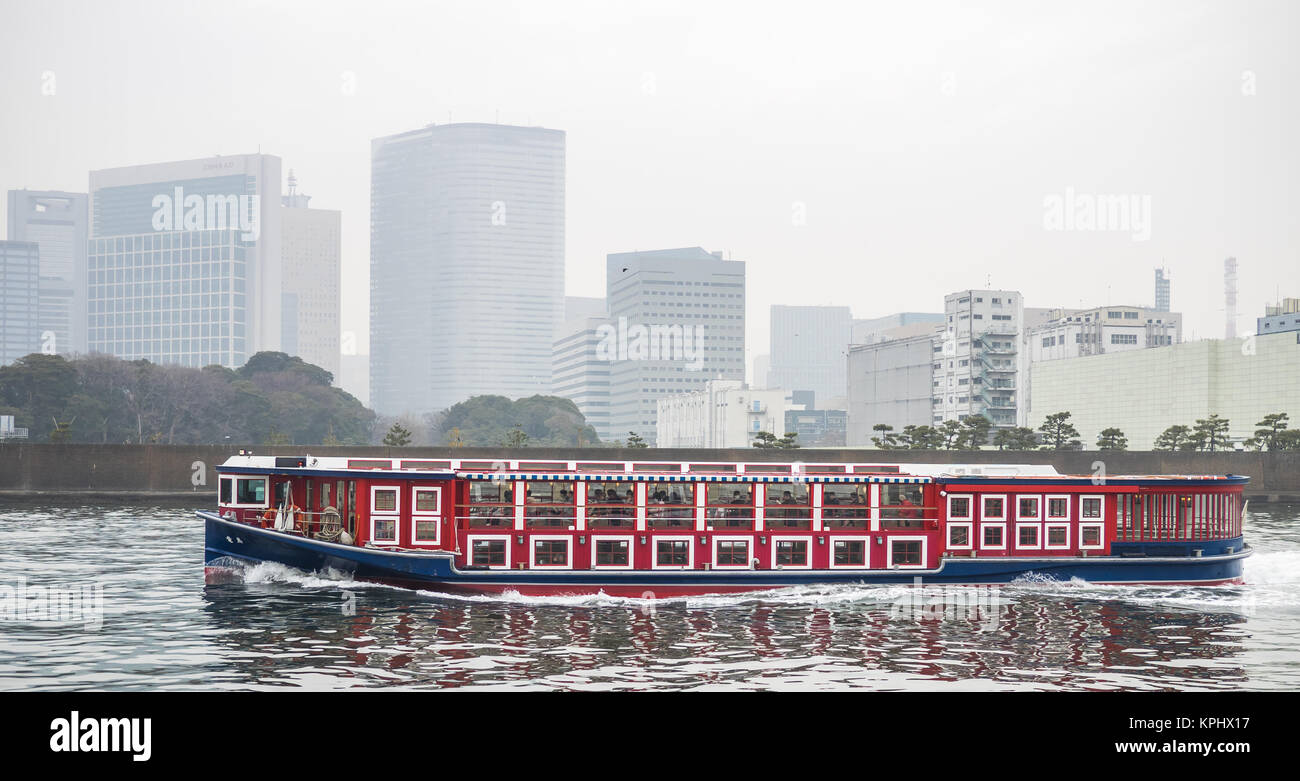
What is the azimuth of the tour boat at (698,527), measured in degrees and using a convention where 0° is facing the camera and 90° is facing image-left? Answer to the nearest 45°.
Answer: approximately 90°
